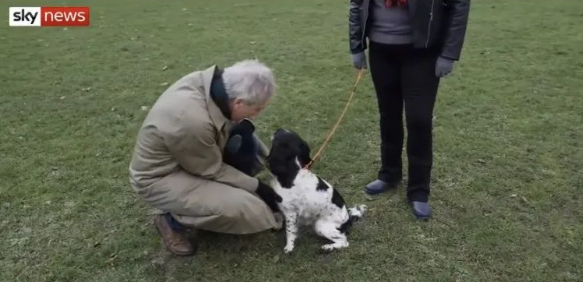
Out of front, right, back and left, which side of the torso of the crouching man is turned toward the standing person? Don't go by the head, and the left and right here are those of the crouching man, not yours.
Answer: front

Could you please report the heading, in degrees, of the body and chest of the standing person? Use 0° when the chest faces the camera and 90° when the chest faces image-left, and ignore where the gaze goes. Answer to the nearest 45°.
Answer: approximately 45°

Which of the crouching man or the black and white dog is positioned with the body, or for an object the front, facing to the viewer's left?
the black and white dog

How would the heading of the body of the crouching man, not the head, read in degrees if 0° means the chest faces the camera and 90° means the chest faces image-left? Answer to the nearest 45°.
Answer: approximately 270°

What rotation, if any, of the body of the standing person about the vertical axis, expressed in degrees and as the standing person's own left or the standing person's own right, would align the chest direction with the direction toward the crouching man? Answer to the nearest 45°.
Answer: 0° — they already face them

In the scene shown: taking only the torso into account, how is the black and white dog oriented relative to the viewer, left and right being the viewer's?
facing to the left of the viewer

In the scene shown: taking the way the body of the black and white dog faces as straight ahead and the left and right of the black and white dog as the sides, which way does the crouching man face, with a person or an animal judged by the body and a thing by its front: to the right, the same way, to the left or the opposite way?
the opposite way

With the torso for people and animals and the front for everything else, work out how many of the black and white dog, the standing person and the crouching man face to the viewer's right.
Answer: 1

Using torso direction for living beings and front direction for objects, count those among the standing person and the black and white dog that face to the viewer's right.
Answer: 0

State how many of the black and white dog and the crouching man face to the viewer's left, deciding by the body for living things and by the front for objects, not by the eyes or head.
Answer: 1
